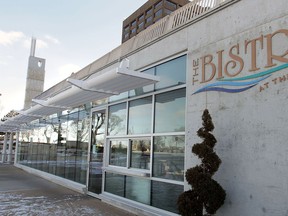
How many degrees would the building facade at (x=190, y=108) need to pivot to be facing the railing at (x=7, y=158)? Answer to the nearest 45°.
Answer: approximately 90° to its right

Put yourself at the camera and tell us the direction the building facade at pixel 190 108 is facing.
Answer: facing the viewer and to the left of the viewer

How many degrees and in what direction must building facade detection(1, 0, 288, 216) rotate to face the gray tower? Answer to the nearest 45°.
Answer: approximately 90° to its right
